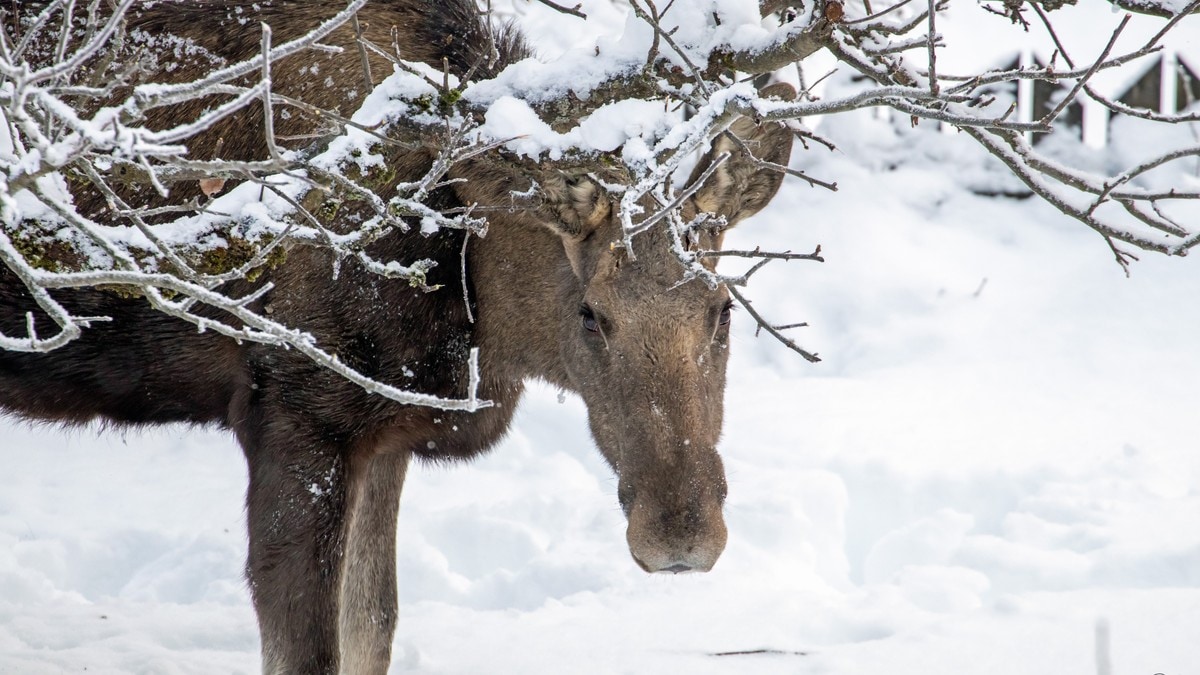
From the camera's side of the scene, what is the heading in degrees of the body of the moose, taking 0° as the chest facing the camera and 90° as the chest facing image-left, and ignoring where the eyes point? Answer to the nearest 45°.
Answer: approximately 270°
